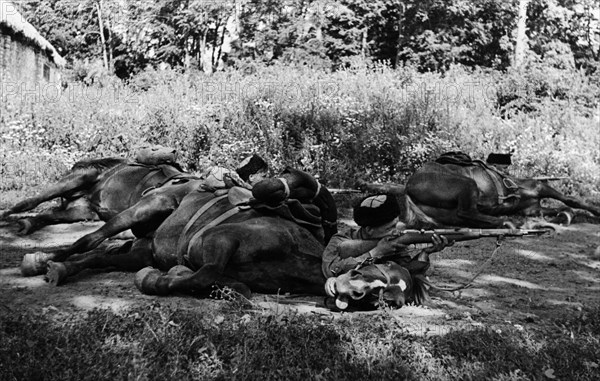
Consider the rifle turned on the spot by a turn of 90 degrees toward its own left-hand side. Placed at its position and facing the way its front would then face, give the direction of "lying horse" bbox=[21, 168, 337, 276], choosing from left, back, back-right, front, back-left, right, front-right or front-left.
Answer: left

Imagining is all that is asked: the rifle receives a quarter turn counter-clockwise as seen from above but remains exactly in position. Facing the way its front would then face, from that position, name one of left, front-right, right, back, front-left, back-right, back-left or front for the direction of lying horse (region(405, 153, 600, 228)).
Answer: front

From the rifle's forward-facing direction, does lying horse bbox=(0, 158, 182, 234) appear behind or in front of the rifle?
behind

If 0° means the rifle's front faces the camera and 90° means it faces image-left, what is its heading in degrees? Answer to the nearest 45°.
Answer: approximately 270°
